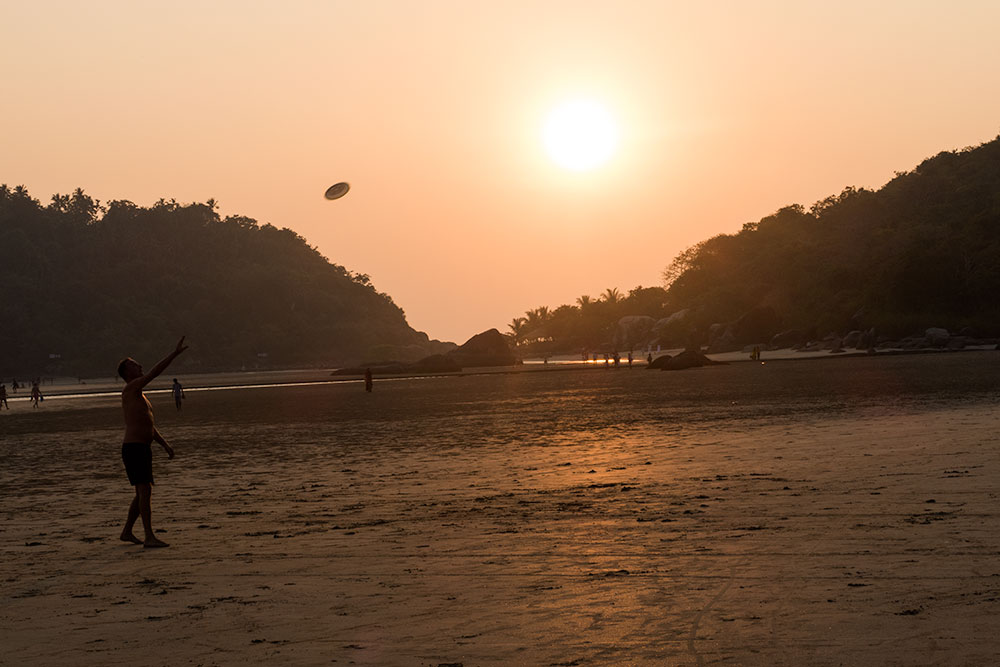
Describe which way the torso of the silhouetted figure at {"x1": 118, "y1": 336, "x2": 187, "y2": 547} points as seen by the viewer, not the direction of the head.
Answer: to the viewer's right
